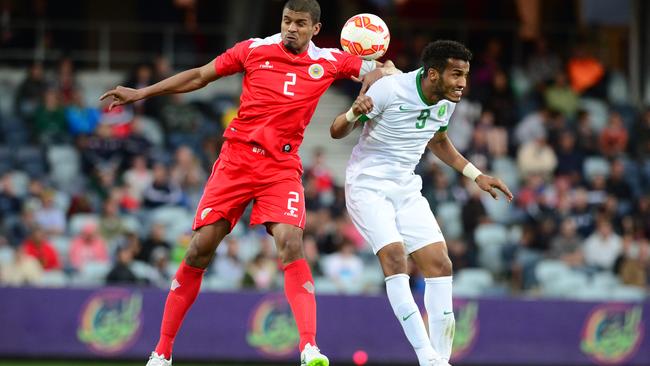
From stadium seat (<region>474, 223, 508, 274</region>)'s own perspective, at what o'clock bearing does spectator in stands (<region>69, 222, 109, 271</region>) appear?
The spectator in stands is roughly at 2 o'clock from the stadium seat.

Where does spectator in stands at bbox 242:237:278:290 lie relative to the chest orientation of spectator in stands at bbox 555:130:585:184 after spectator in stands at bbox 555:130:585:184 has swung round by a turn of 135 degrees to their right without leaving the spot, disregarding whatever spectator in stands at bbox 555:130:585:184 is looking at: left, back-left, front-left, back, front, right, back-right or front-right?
left

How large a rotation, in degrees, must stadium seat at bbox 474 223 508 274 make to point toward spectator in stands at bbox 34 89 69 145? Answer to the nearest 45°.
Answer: approximately 90° to its right

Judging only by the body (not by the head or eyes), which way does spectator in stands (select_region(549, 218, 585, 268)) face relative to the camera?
toward the camera

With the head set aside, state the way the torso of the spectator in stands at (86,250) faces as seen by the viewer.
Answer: toward the camera

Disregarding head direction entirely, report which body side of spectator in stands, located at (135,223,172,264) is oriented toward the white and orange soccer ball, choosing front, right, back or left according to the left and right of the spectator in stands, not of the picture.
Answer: front

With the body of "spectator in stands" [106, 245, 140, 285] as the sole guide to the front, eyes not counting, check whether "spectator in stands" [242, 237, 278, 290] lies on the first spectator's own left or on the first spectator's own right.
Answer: on the first spectator's own left

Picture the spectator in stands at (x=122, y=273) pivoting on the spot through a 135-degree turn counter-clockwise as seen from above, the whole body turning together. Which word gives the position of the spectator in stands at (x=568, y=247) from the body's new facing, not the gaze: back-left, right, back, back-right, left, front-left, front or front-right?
front-right

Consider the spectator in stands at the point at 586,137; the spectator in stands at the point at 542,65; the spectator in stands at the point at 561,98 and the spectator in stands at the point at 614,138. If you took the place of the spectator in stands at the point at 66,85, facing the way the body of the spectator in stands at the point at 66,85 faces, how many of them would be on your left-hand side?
4

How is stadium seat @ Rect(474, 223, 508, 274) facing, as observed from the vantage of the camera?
facing the viewer

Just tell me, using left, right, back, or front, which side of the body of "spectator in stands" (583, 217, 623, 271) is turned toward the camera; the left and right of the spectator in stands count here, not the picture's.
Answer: front

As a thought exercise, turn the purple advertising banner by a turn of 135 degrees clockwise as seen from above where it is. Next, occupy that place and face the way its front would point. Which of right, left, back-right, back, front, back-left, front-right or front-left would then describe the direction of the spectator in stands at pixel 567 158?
right

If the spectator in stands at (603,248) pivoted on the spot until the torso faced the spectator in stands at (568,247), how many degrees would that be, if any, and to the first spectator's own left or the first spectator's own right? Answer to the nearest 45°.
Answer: approximately 45° to the first spectator's own right
